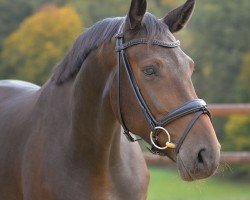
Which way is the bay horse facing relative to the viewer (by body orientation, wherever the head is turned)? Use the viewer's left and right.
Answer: facing the viewer and to the right of the viewer
